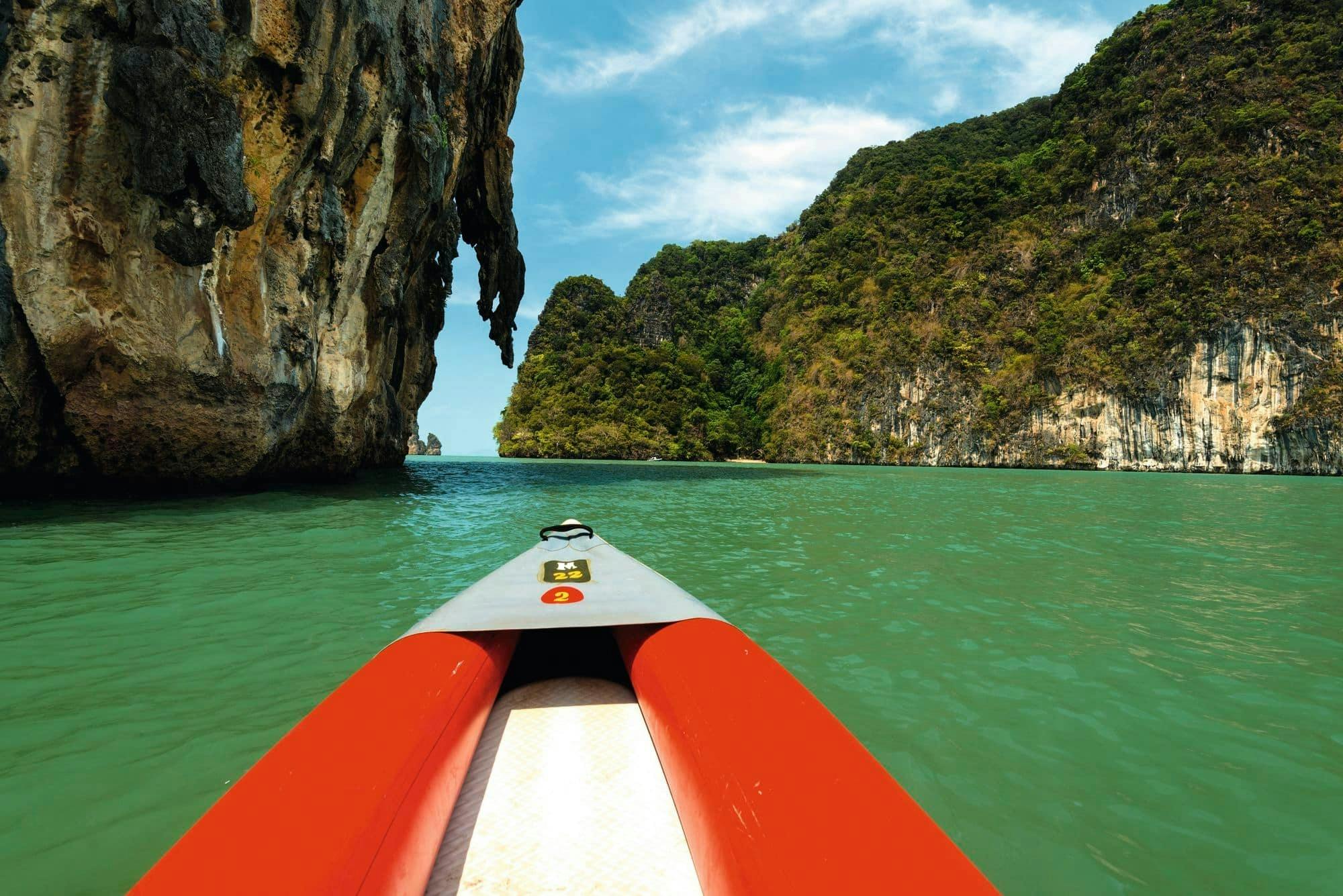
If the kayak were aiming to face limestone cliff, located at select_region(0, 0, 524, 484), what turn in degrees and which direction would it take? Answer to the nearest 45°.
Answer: approximately 45° to its left

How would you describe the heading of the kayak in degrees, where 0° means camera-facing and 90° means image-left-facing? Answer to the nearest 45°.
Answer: approximately 180°
